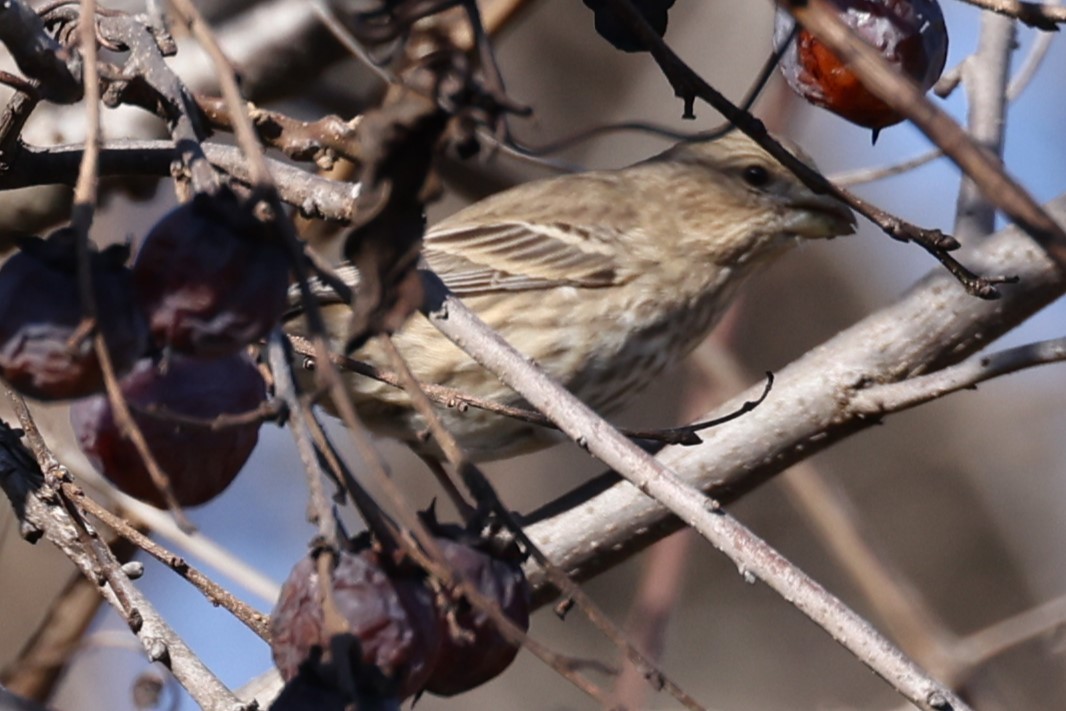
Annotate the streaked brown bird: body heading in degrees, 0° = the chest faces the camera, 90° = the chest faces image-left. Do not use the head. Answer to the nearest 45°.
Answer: approximately 270°

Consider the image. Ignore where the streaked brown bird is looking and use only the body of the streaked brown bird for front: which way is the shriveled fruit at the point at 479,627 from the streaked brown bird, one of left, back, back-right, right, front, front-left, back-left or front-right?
right

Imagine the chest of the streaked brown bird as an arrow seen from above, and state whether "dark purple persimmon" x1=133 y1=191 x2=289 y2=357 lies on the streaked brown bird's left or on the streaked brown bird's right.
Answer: on the streaked brown bird's right

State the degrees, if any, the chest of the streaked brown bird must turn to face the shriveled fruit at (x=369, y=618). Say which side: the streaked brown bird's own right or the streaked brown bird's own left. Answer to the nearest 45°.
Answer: approximately 90° to the streaked brown bird's own right
